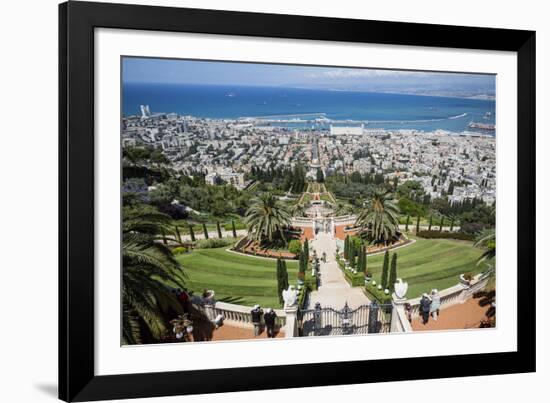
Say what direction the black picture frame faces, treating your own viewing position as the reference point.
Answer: facing the viewer and to the right of the viewer
